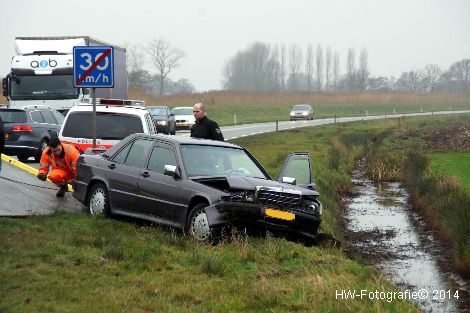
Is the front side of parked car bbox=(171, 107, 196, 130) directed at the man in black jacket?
yes

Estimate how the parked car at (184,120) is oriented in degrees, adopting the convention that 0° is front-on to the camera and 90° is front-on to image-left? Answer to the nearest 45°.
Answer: approximately 0°

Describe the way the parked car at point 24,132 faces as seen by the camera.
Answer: facing away from the viewer and to the right of the viewer
